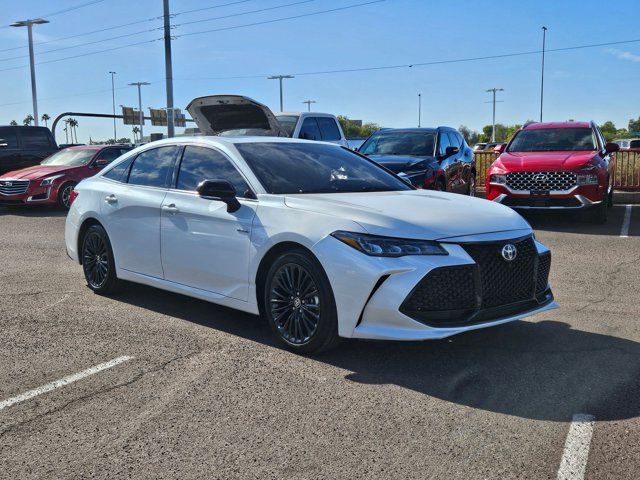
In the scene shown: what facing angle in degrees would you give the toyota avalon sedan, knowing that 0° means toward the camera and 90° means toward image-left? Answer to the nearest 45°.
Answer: approximately 315°

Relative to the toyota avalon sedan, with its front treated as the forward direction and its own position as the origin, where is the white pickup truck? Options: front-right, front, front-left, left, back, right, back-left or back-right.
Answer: back-left

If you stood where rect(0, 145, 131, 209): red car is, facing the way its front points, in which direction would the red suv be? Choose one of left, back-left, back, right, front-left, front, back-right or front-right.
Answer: left

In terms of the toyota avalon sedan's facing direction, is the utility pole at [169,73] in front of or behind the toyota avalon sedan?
behind

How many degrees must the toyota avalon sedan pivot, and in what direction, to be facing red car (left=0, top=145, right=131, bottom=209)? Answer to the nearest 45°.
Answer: approximately 180°

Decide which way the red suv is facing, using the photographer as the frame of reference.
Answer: facing the viewer

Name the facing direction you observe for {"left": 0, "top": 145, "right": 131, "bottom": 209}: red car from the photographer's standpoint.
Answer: facing the viewer and to the left of the viewer

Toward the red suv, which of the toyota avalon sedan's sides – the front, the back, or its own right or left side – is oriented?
left
